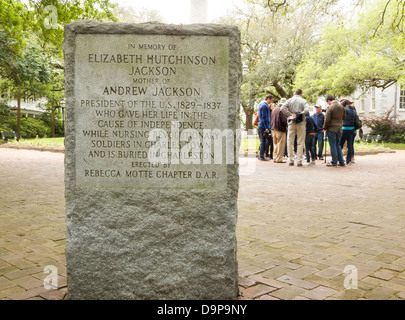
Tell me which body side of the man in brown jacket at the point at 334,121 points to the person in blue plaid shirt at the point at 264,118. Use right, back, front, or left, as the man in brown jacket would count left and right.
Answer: front

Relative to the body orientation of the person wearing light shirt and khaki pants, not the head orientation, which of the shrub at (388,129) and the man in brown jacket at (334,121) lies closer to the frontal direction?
the shrub

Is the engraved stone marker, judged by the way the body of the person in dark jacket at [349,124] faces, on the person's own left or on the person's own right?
on the person's own left

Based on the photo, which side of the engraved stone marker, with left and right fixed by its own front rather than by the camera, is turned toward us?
front

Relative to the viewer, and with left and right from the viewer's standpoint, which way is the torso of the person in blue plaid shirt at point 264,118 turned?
facing to the right of the viewer

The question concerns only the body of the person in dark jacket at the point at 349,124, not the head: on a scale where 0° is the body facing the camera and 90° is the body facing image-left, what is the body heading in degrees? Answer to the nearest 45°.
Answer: approximately 90°

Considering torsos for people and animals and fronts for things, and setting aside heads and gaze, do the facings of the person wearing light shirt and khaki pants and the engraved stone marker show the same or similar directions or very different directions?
very different directions

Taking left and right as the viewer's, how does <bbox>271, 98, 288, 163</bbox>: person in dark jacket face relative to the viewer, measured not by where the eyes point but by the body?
facing away from the viewer and to the right of the viewer

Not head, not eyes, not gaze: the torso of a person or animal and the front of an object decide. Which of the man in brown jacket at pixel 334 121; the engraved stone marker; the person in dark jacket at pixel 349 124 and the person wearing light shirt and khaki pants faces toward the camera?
the engraved stone marker

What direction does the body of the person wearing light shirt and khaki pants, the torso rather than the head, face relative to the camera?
away from the camera
